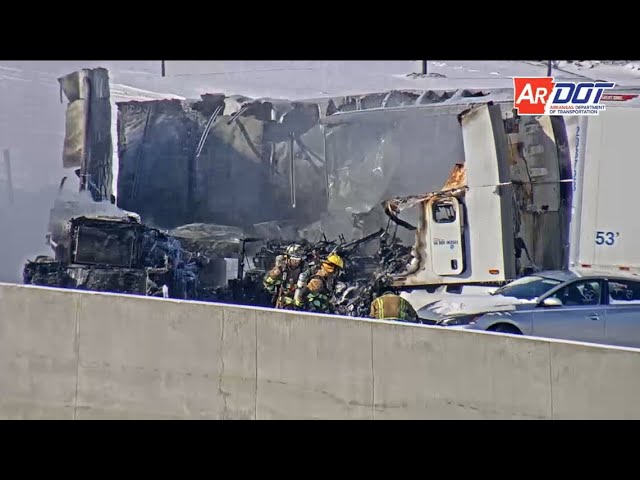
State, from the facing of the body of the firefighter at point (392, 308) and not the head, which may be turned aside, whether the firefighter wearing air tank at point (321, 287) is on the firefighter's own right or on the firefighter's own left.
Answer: on the firefighter's own left

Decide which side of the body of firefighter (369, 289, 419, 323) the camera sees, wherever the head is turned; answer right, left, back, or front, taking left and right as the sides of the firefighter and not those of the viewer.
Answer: back

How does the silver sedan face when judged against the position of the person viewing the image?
facing to the left of the viewer

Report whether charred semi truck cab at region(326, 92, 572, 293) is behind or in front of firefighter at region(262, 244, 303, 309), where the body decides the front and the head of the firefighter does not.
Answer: in front

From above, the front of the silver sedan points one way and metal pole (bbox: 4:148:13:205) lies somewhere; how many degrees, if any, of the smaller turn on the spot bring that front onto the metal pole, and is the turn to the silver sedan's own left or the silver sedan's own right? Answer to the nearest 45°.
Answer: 0° — it already faces it

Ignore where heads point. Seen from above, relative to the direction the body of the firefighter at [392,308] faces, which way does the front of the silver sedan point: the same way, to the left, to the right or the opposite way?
to the left
